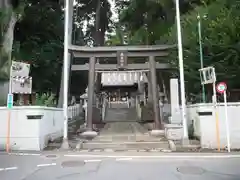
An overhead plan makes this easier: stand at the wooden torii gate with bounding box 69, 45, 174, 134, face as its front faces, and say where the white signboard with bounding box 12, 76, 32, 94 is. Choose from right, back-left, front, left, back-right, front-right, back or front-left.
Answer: front-right

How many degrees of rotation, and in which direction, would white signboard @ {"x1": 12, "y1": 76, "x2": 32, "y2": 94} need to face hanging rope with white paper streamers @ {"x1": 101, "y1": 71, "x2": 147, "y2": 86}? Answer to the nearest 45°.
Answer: approximately 135° to its left

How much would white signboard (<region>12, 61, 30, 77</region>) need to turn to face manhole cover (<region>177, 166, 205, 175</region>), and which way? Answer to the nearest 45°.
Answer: approximately 45° to its left

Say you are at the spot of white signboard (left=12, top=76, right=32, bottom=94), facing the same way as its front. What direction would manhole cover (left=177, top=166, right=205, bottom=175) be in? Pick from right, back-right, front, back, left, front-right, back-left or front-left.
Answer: front-left

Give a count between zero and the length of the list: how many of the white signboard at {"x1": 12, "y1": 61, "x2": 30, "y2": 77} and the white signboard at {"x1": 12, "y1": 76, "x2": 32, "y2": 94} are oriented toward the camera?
2

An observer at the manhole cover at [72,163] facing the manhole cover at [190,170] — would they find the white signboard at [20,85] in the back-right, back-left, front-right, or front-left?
back-left
